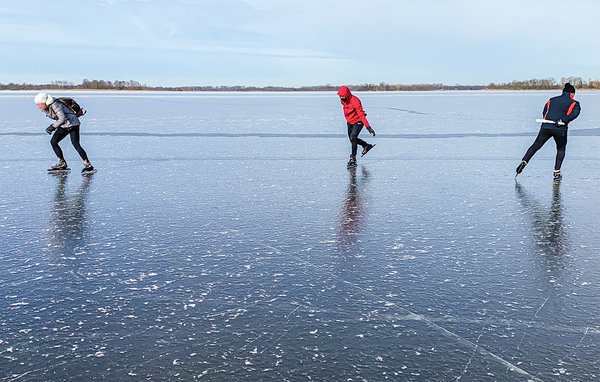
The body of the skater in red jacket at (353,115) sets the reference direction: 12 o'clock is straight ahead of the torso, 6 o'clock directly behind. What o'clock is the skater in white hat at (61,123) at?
The skater in white hat is roughly at 1 o'clock from the skater in red jacket.

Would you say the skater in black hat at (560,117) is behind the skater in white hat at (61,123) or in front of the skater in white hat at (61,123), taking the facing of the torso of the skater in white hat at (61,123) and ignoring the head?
behind

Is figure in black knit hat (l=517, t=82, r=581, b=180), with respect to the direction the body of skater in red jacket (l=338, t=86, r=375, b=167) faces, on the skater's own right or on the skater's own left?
on the skater's own left

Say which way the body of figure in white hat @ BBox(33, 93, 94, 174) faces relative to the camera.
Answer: to the viewer's left

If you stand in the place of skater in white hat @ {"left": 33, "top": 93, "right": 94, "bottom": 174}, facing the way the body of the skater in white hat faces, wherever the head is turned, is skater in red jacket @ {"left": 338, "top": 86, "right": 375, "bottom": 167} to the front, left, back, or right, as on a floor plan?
back

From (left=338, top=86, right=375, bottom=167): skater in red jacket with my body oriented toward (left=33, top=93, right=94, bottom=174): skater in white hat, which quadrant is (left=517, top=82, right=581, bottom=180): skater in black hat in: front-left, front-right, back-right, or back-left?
back-left
